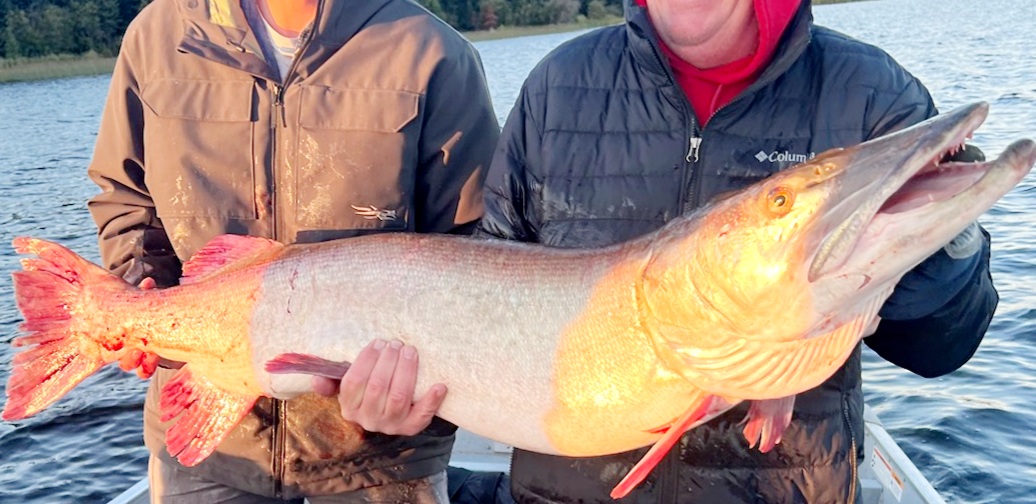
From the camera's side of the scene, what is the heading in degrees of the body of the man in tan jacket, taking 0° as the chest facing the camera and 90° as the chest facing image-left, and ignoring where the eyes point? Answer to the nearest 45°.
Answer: approximately 0°

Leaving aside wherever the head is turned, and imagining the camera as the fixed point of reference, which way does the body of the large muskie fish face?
to the viewer's right
